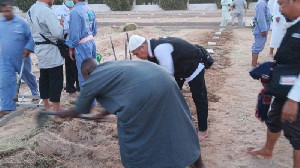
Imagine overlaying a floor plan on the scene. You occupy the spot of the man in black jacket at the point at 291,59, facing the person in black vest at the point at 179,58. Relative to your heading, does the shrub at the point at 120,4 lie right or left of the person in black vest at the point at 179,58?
right

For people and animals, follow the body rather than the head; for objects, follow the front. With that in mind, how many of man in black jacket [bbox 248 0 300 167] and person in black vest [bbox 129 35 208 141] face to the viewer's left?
2

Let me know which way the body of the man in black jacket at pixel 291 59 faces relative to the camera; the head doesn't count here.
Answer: to the viewer's left

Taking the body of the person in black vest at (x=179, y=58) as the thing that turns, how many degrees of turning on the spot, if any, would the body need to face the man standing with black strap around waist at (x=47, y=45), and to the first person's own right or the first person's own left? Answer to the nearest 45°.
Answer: approximately 45° to the first person's own right

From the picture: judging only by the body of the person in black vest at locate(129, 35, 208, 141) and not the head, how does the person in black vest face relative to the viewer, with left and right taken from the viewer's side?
facing to the left of the viewer

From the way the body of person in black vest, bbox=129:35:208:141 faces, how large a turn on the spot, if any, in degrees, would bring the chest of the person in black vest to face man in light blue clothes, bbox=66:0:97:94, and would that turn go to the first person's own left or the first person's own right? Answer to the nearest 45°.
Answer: approximately 45° to the first person's own right

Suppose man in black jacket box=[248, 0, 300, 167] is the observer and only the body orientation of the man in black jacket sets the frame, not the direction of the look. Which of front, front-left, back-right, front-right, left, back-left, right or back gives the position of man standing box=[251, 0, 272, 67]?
right

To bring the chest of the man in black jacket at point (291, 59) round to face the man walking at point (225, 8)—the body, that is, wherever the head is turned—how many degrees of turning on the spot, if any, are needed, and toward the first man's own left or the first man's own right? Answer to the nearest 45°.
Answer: approximately 90° to the first man's own right

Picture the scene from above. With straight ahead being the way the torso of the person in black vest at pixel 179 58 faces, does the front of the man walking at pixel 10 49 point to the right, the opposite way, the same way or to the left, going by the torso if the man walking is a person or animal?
to the left

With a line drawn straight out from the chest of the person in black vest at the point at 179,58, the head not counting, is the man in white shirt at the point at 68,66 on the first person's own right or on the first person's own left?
on the first person's own right

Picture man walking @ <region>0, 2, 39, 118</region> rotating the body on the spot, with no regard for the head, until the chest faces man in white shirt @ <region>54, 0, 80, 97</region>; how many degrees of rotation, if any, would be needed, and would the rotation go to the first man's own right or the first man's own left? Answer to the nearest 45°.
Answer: approximately 180°

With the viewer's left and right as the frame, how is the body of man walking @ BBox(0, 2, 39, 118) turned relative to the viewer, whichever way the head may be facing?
facing the viewer and to the left of the viewer

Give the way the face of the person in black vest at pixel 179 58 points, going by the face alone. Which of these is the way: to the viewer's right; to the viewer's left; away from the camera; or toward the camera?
to the viewer's left

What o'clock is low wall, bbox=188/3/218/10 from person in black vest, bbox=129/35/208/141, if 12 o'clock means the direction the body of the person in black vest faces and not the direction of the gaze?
The low wall is roughly at 3 o'clock from the person in black vest.

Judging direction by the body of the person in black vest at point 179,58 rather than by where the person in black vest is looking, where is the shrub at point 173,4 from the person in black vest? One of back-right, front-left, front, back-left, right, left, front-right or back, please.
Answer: right
